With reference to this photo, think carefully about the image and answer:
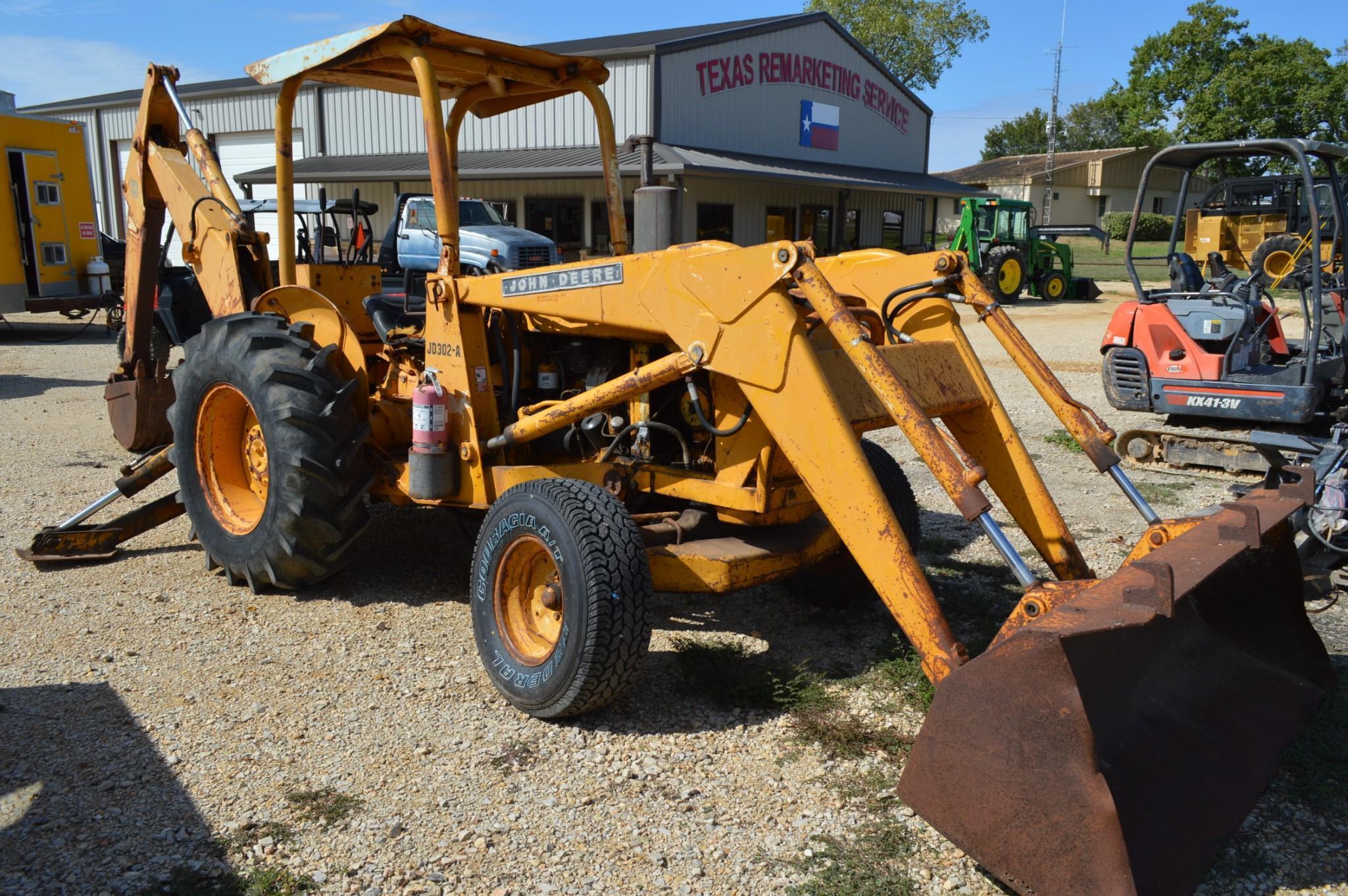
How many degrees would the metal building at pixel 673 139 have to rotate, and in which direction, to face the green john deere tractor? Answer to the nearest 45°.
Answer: approximately 45° to its left

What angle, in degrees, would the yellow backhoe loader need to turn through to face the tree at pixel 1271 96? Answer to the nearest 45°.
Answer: approximately 90° to its left

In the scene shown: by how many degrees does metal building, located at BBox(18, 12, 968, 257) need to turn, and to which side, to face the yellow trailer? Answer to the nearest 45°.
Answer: approximately 90° to its right

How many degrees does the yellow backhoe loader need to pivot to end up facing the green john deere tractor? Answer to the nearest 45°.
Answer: approximately 135° to its left

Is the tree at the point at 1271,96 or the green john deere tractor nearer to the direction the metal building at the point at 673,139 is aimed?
the green john deere tractor

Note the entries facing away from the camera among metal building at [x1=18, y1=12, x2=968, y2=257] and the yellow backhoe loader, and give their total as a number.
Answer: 0

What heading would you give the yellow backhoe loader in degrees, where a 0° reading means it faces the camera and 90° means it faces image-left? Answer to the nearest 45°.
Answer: approximately 315°

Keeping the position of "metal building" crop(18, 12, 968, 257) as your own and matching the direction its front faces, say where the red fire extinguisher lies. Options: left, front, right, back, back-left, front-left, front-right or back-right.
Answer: front-right

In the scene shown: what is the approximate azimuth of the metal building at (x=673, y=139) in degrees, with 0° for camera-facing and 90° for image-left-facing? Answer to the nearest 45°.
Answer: approximately 315°

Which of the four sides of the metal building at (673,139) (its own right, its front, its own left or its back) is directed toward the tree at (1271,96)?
left

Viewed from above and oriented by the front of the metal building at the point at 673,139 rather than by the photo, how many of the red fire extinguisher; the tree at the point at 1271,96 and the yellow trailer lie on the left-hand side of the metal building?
1

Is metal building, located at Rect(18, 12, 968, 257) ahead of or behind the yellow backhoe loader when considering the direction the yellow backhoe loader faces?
behind

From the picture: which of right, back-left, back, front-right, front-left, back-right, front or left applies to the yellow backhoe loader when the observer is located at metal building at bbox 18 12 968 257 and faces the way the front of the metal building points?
front-right
